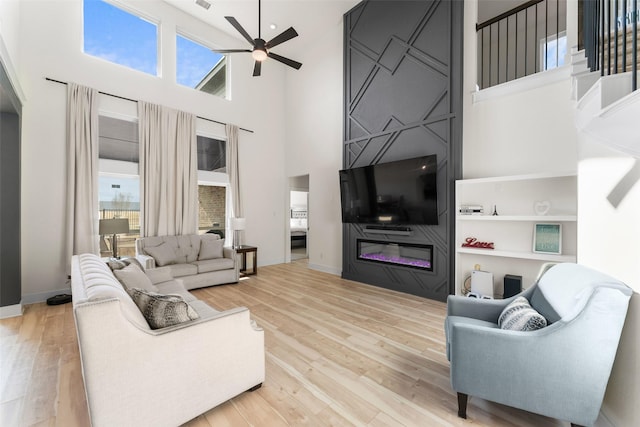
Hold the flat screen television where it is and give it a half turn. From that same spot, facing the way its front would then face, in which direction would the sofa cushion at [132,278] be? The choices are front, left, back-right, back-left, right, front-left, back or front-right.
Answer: back

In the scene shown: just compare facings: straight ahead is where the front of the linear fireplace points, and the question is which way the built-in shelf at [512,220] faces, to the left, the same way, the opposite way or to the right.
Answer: the same way

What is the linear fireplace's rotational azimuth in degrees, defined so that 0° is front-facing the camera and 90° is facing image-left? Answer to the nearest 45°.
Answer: approximately 45°

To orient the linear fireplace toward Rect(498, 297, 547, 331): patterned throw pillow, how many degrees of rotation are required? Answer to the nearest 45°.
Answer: approximately 45° to its left

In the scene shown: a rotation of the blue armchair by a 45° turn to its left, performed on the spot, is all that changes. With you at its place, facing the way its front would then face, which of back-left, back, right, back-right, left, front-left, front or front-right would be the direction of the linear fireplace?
right

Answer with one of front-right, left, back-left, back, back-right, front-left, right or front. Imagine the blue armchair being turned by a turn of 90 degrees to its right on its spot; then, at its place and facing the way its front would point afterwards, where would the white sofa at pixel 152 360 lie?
back-left

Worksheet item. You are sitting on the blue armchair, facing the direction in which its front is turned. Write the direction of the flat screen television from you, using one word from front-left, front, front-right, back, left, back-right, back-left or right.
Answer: front-right

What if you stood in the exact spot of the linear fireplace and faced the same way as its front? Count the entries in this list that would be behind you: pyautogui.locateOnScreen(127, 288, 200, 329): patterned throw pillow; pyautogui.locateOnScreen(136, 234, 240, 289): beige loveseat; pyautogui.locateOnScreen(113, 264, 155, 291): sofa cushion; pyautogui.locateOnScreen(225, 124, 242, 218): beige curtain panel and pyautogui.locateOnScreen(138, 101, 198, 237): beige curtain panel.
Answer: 0

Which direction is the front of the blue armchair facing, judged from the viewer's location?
facing to the left of the viewer

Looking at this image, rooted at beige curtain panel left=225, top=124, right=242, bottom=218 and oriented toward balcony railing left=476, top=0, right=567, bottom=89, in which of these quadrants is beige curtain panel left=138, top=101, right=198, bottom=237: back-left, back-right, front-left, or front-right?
back-right

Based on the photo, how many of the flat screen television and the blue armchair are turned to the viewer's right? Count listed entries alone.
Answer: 0

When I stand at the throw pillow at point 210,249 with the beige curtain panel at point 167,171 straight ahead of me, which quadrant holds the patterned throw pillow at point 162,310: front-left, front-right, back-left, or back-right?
back-left

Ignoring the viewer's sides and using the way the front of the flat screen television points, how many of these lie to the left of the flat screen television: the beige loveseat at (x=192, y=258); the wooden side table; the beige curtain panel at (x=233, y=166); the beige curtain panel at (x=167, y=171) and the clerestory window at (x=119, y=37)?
0

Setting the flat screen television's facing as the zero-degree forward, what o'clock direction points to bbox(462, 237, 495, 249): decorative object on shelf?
The decorative object on shelf is roughly at 8 o'clock from the flat screen television.

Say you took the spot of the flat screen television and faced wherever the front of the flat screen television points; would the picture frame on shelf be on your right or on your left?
on your left

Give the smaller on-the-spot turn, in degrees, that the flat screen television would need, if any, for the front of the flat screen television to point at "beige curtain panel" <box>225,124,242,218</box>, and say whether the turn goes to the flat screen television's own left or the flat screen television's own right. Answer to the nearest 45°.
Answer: approximately 45° to the flat screen television's own right

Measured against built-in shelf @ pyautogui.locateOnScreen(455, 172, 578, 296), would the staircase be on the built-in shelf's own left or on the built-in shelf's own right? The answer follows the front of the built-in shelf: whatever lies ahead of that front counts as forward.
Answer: on the built-in shelf's own left

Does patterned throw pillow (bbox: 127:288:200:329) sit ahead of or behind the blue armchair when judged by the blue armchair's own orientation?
ahead

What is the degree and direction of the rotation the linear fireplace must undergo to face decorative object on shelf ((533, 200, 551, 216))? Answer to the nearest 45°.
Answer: approximately 135° to its left

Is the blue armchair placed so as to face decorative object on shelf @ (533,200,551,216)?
no
